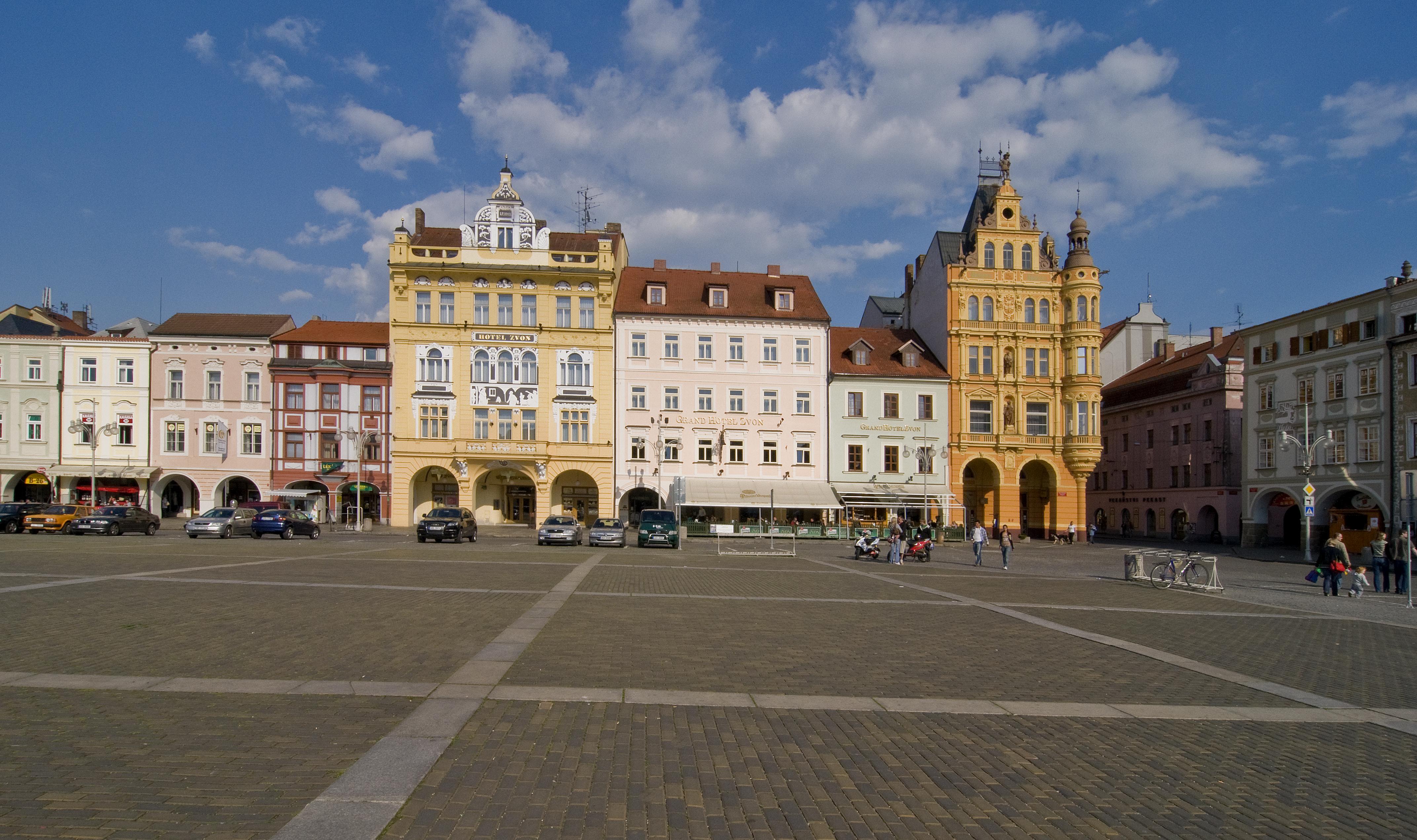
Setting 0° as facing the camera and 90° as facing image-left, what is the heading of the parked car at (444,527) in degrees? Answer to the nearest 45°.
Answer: approximately 45°

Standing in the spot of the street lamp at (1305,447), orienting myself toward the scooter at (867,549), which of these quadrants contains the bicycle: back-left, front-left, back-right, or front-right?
front-left

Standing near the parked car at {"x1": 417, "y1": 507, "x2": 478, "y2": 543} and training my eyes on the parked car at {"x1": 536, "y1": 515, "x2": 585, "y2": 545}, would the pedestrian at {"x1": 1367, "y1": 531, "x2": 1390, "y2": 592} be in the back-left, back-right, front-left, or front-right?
front-right

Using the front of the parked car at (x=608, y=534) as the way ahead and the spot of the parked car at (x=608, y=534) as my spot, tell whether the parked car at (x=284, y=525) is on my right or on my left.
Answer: on my right

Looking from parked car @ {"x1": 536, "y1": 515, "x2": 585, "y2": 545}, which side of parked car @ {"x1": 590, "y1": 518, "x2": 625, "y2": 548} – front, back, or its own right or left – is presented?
right

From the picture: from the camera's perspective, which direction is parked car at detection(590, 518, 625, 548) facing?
toward the camera

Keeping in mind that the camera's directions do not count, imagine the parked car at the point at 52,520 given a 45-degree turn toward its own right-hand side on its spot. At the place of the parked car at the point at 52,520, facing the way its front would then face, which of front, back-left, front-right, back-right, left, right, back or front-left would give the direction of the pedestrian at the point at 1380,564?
back-left

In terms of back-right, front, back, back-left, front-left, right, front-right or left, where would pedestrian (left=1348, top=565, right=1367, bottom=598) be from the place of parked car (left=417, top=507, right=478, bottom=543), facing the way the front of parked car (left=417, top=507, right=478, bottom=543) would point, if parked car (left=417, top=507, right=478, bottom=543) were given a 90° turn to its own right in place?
back

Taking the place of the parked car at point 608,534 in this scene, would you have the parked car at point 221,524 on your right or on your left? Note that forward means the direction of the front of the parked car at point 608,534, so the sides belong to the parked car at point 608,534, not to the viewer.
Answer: on your right

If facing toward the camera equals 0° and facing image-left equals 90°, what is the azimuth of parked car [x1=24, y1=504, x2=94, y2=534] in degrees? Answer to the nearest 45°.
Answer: approximately 45°
